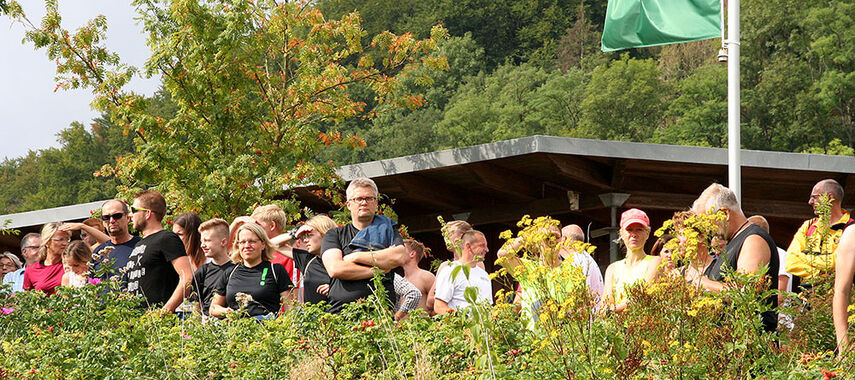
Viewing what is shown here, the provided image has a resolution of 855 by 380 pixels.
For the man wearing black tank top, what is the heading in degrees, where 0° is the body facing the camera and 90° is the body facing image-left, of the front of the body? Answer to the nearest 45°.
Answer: approximately 90°

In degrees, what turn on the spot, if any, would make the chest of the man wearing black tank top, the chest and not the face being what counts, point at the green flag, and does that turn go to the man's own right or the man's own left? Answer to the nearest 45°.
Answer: approximately 90° to the man's own right

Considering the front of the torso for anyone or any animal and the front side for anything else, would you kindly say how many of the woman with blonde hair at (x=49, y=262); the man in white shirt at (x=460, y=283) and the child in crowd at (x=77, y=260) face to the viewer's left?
0

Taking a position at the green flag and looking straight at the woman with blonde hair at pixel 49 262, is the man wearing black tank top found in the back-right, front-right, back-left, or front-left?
front-left

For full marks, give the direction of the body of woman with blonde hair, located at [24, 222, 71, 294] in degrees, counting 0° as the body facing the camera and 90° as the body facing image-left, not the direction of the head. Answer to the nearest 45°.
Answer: approximately 315°

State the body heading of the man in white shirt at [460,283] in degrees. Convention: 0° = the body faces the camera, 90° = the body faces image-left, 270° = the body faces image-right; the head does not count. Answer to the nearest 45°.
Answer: approximately 315°

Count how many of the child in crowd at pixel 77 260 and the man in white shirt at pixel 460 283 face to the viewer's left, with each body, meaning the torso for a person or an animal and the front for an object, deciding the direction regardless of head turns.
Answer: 0

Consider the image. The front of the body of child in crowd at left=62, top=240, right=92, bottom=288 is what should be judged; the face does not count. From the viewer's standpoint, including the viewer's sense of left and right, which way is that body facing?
facing the viewer and to the right of the viewer
